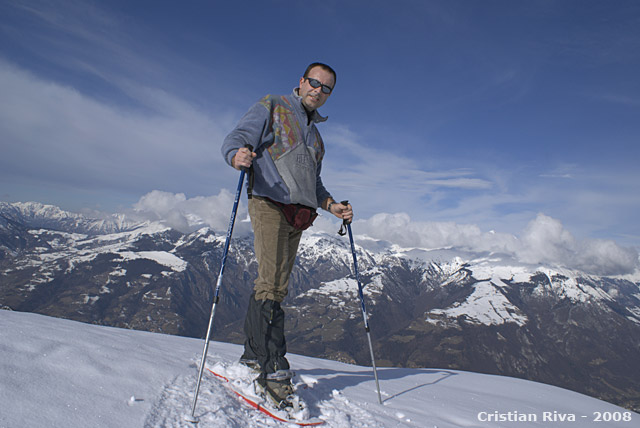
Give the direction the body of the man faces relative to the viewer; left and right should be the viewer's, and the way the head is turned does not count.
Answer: facing the viewer and to the right of the viewer

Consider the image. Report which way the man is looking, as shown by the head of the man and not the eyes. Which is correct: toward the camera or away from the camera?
toward the camera
